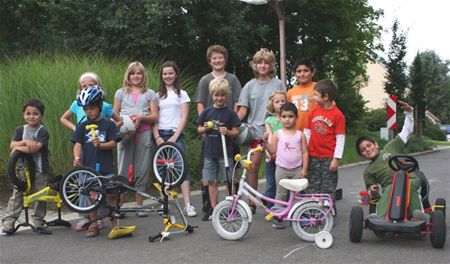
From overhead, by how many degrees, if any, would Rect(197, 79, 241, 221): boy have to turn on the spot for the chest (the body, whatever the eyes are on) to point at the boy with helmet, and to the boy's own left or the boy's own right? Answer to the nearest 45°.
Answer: approximately 90° to the boy's own right

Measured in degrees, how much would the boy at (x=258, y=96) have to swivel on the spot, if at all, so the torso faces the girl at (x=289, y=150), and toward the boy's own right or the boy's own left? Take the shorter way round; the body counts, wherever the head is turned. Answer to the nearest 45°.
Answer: approximately 45° to the boy's own left

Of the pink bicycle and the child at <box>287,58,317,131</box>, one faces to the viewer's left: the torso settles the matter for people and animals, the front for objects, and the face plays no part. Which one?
the pink bicycle

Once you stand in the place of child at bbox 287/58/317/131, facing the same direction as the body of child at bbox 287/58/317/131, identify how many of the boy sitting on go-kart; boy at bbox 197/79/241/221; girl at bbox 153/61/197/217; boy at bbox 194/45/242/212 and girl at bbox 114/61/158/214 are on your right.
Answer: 4

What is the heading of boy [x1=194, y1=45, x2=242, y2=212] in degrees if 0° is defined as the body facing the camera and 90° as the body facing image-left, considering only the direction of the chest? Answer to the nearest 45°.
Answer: approximately 0°

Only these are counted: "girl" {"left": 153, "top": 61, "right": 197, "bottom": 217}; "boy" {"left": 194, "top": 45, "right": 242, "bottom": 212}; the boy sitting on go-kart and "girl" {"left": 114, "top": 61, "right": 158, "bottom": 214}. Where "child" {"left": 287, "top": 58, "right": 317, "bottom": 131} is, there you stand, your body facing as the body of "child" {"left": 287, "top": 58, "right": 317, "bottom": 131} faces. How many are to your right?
3

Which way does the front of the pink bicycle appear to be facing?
to the viewer's left

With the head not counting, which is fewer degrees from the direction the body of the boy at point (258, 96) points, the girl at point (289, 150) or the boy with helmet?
the girl

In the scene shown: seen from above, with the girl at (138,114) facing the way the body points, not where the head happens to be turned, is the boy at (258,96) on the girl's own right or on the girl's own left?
on the girl's own left
